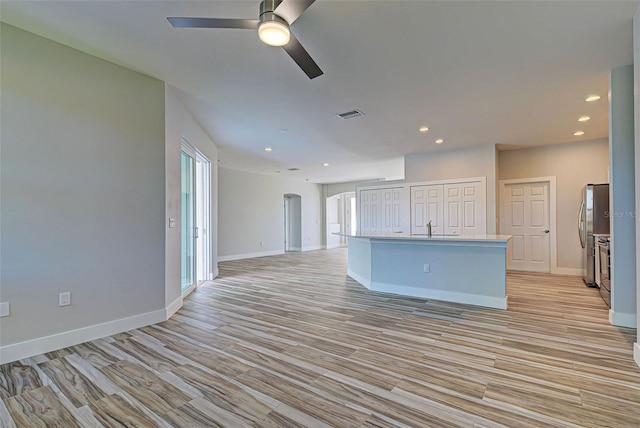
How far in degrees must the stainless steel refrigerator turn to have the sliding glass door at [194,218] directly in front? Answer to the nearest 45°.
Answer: approximately 45° to its left

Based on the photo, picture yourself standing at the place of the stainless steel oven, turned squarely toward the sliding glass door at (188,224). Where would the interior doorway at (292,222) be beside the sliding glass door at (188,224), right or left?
right

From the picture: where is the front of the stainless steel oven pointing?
to the viewer's left

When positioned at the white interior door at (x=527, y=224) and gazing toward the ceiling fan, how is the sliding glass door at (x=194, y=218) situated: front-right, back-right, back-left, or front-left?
front-right

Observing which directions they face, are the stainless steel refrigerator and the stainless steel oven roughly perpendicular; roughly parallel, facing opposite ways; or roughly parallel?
roughly parallel

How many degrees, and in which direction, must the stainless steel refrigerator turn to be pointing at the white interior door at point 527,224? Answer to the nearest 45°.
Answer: approximately 45° to its right

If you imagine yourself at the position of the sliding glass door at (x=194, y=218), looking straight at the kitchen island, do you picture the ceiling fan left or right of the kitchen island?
right

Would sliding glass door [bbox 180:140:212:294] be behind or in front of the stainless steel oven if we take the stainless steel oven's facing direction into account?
in front

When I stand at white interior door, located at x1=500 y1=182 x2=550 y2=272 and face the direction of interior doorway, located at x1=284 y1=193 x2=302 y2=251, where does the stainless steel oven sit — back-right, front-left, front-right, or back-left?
back-left

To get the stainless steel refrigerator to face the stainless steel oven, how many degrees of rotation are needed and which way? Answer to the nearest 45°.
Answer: approximately 90° to its left

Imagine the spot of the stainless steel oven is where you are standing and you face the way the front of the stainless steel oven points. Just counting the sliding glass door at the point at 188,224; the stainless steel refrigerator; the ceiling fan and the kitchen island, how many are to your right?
1

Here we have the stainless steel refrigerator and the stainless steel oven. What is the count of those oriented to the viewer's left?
2

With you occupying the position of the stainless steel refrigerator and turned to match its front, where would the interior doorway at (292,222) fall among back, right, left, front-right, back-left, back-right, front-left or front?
front

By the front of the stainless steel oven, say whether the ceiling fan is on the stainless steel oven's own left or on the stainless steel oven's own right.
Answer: on the stainless steel oven's own left

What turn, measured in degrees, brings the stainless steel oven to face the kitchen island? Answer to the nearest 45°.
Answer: approximately 45° to its left

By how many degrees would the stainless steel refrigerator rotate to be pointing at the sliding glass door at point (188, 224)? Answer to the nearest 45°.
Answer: approximately 45° to its left

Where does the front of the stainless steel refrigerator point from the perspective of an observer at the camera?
facing to the left of the viewer
